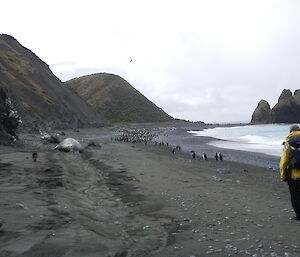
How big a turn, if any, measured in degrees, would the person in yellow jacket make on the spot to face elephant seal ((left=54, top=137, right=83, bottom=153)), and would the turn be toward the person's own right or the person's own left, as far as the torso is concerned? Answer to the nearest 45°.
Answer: approximately 45° to the person's own left

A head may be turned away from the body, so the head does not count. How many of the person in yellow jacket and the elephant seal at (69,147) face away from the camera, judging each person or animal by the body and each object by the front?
1

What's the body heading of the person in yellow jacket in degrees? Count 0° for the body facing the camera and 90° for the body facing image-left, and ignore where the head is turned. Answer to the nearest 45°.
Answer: approximately 180°
